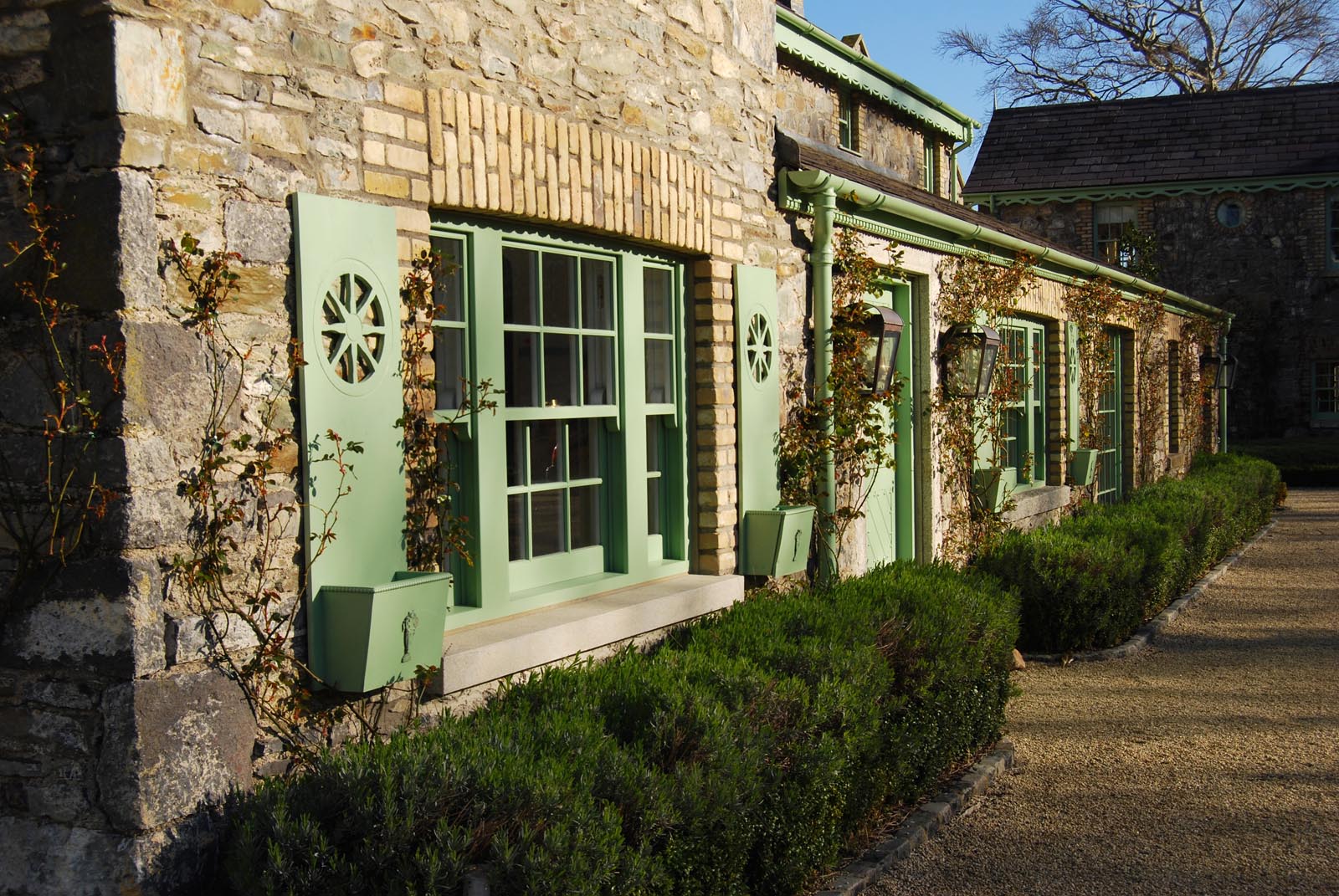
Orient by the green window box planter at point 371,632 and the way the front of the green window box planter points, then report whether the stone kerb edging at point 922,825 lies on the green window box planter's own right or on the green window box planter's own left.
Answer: on the green window box planter's own left

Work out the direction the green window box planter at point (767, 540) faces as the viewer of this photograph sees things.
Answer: facing the viewer and to the right of the viewer

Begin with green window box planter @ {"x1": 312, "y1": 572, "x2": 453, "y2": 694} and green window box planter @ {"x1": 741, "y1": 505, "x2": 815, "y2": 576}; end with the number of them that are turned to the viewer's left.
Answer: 0

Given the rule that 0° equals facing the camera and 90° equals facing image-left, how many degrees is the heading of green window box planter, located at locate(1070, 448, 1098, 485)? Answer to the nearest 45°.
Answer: approximately 315°

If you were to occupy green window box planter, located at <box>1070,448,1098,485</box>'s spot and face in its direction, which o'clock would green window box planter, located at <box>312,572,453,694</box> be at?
green window box planter, located at <box>312,572,453,694</box> is roughly at 2 o'clock from green window box planter, located at <box>1070,448,1098,485</box>.

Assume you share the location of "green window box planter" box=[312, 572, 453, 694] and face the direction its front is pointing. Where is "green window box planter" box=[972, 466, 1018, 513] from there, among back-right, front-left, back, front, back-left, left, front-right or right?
left

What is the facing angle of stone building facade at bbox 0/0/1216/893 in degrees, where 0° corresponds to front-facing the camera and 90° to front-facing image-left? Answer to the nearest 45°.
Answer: approximately 315°

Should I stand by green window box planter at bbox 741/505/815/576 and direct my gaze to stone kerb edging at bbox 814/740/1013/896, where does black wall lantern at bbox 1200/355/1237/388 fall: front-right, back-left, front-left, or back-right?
back-left

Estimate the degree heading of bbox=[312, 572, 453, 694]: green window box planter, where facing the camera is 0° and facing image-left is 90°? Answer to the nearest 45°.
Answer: approximately 315°

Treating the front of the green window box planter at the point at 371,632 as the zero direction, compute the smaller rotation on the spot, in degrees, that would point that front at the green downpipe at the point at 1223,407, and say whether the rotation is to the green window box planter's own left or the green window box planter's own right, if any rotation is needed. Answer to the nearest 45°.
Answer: approximately 90° to the green window box planter's own left
